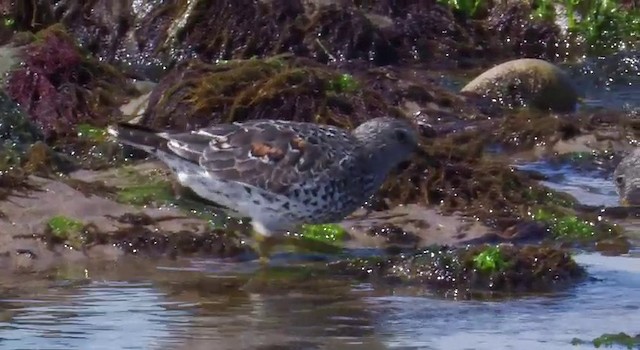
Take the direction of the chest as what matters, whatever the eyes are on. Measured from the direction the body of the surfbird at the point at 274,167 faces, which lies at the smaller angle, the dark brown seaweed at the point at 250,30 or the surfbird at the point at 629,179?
the surfbird

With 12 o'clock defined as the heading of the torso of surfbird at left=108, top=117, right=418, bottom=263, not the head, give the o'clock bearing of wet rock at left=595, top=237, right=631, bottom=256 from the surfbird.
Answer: The wet rock is roughly at 12 o'clock from the surfbird.

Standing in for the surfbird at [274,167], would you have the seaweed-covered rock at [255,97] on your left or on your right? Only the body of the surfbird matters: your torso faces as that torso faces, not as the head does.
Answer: on your left

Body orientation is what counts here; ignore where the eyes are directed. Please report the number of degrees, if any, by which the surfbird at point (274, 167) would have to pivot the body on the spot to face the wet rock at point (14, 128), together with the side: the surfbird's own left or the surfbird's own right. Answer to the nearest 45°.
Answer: approximately 135° to the surfbird's own left

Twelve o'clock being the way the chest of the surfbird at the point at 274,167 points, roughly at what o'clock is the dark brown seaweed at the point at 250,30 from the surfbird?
The dark brown seaweed is roughly at 9 o'clock from the surfbird.

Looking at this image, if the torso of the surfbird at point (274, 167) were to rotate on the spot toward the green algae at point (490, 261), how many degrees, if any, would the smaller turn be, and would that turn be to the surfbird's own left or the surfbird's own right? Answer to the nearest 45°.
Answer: approximately 45° to the surfbird's own right

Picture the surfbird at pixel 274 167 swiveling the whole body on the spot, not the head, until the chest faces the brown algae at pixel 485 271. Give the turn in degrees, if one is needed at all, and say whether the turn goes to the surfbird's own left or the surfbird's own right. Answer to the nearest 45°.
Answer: approximately 45° to the surfbird's own right

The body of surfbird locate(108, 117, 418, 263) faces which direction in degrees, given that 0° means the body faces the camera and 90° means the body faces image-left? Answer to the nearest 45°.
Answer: approximately 270°
